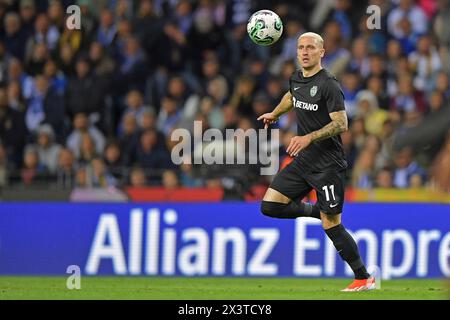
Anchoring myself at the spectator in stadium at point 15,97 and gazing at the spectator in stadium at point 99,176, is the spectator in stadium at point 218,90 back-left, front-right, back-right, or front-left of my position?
front-left

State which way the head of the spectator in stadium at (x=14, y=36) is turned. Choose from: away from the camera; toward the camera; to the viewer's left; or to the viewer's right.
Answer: toward the camera

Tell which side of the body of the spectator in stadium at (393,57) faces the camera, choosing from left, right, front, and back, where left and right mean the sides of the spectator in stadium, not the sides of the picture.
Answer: front

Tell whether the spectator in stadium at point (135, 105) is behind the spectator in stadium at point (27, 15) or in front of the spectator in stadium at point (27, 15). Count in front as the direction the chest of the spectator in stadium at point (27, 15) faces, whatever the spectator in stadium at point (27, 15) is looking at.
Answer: in front

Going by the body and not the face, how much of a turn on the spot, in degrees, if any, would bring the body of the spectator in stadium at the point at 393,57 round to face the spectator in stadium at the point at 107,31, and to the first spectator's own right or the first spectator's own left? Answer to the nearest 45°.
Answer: approximately 90° to the first spectator's own right

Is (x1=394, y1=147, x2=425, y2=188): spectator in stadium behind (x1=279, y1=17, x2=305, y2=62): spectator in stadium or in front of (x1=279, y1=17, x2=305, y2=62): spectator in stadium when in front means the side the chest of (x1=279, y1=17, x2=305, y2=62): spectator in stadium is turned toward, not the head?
in front

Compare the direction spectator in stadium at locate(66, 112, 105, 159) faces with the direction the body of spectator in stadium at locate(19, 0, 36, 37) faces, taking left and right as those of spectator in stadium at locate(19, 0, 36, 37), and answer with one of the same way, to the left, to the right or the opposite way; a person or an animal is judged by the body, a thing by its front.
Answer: the same way

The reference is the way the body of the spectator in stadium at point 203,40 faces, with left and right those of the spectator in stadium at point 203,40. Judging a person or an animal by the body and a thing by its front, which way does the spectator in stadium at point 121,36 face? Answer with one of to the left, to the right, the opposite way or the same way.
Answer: the same way

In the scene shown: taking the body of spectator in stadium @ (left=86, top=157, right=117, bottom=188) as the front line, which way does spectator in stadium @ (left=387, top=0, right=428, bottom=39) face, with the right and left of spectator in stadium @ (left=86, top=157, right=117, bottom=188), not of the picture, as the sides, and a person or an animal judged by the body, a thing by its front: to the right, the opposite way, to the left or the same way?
the same way

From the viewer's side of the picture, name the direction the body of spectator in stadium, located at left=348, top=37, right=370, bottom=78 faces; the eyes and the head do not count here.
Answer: toward the camera

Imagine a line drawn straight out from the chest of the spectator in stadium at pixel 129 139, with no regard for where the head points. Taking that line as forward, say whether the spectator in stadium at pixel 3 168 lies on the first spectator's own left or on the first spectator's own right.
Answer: on the first spectator's own right

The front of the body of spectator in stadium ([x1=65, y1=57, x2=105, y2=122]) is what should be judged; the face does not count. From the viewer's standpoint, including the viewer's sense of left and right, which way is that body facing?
facing the viewer

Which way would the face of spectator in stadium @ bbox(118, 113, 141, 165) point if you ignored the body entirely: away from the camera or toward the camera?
toward the camera

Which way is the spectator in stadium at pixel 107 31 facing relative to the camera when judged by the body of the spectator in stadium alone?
toward the camera

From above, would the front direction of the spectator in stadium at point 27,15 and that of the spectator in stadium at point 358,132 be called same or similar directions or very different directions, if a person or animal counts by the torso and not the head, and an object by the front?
same or similar directions

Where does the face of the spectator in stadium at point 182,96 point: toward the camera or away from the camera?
toward the camera

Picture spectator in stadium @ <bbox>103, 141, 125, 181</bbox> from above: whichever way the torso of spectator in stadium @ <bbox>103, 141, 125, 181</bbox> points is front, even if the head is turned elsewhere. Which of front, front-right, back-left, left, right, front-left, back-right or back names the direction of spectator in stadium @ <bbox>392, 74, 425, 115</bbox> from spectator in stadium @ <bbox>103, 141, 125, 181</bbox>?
left
